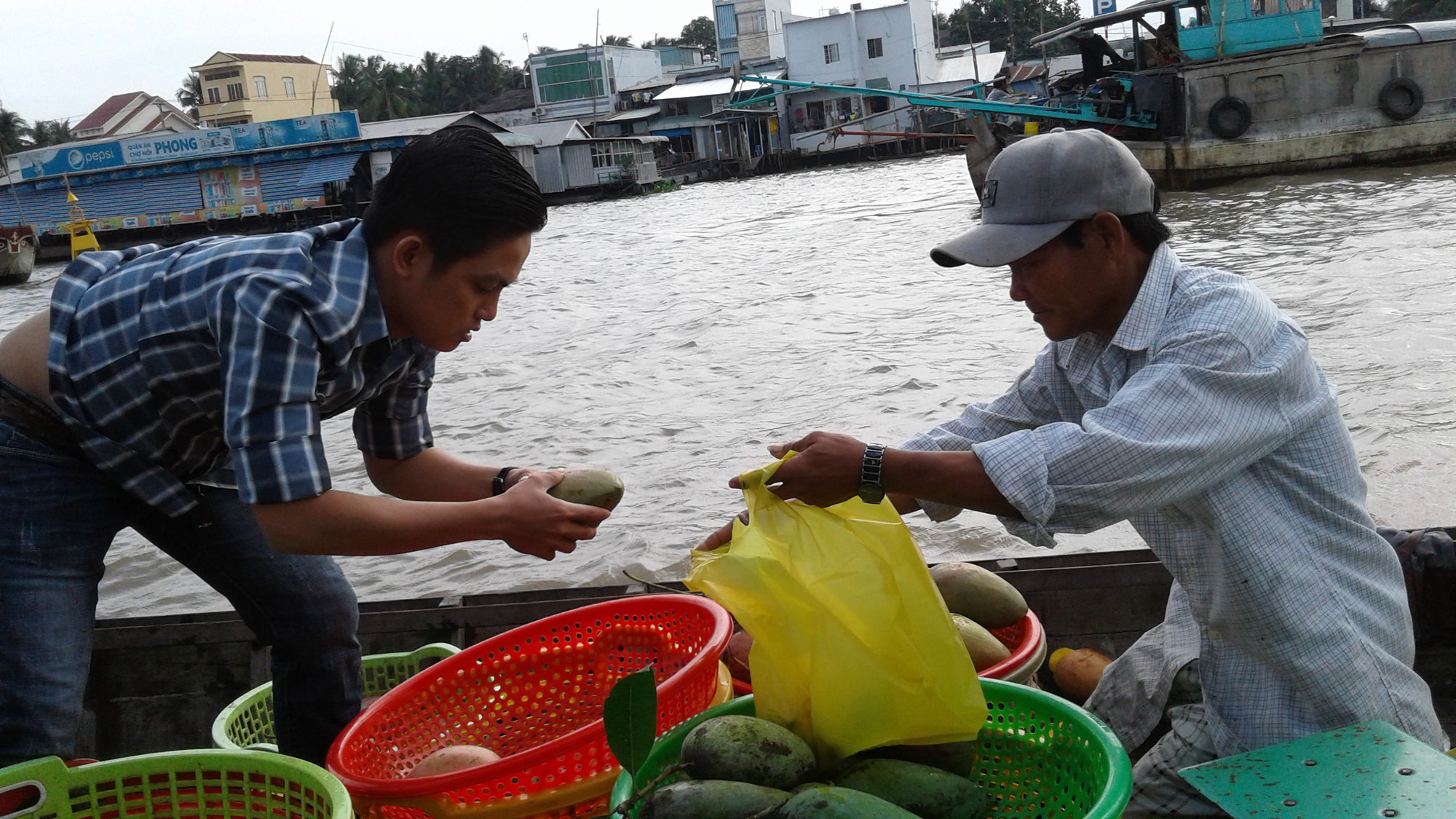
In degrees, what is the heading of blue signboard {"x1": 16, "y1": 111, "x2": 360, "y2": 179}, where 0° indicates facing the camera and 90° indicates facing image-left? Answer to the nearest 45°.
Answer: approximately 0°

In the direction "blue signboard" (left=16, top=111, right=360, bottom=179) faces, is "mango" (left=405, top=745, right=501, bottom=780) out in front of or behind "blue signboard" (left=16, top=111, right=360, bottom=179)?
in front

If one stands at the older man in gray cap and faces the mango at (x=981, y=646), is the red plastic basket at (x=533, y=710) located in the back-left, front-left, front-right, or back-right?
front-left

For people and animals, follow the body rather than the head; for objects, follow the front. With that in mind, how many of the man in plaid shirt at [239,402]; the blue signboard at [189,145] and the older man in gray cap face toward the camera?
1

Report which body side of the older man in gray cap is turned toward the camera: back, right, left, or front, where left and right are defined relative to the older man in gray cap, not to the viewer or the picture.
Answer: left

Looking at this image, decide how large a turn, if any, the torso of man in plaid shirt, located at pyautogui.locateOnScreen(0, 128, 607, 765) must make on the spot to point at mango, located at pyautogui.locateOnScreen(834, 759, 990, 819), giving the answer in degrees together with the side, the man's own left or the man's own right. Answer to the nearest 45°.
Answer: approximately 45° to the man's own right

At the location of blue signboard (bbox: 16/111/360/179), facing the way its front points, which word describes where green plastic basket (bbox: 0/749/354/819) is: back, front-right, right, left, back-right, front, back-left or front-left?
front

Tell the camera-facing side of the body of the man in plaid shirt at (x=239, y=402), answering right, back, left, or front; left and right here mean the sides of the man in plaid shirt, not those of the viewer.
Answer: right

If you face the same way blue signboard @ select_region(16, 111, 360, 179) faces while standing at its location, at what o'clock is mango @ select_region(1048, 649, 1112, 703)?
The mango is roughly at 12 o'clock from the blue signboard.

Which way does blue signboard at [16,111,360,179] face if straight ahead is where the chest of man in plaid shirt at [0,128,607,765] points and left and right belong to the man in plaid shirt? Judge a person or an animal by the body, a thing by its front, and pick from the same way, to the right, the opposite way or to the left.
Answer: to the right

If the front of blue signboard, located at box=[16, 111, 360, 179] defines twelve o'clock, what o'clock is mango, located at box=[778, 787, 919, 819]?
The mango is roughly at 12 o'clock from the blue signboard.

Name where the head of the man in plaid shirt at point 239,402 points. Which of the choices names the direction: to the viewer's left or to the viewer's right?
to the viewer's right

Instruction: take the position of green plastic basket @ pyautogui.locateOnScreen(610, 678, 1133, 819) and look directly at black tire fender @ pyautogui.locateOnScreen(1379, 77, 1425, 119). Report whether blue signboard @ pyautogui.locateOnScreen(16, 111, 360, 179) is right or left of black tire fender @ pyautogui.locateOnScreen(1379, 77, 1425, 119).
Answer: left
